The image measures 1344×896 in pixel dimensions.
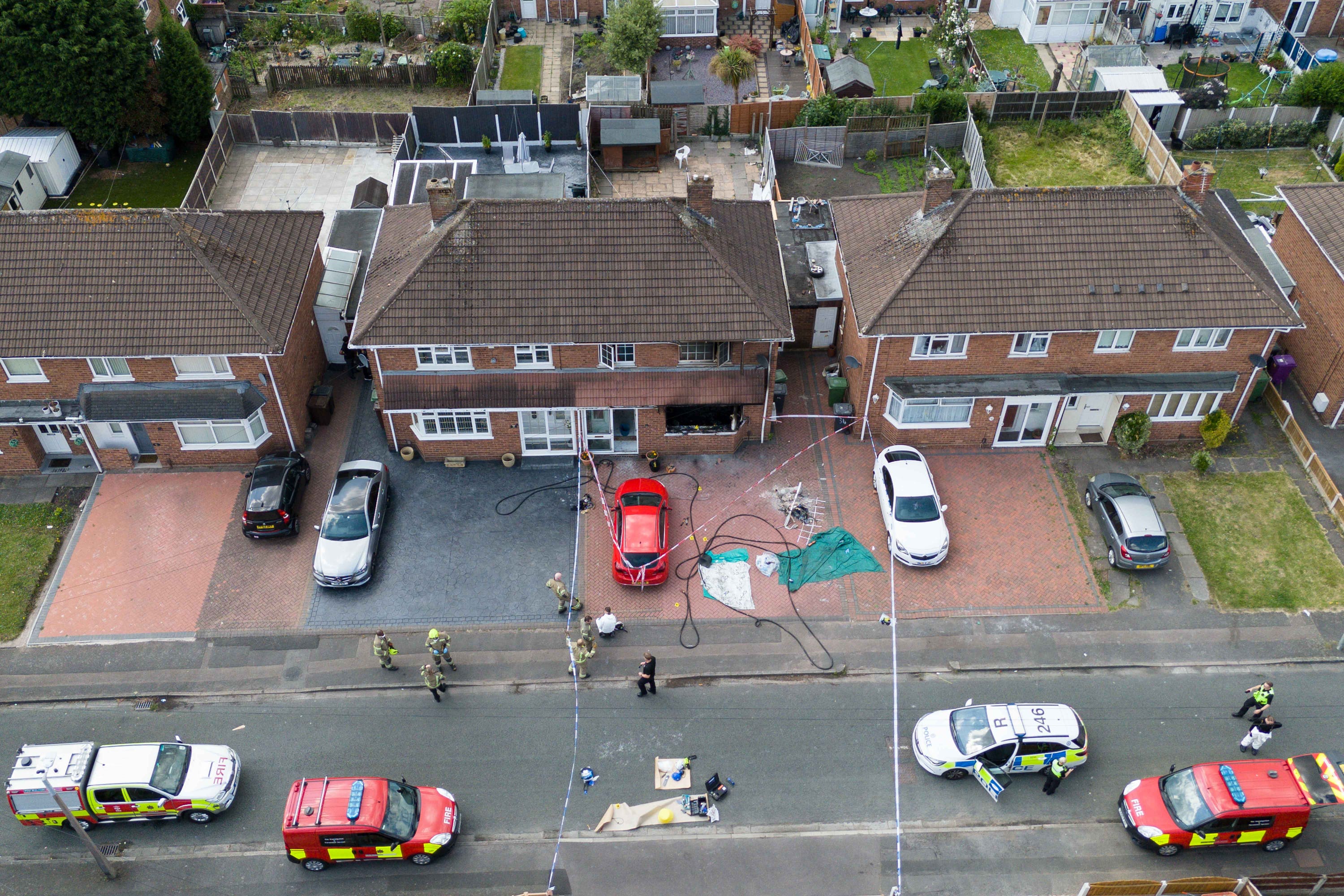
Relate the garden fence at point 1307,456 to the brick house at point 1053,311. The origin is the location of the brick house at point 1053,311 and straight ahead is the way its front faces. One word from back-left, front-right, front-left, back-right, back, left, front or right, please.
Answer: left

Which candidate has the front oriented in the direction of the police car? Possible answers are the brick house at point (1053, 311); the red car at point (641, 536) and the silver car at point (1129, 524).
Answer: the brick house

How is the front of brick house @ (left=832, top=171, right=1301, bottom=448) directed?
toward the camera

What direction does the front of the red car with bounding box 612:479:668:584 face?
away from the camera

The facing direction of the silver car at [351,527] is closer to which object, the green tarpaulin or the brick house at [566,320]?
the green tarpaulin

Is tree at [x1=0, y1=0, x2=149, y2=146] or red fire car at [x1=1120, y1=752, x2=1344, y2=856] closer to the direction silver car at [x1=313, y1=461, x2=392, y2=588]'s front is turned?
the red fire car

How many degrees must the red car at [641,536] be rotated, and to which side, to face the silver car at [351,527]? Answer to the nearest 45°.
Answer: approximately 90° to its left

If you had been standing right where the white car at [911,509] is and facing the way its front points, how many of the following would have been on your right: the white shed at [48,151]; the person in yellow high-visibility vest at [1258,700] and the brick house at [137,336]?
2

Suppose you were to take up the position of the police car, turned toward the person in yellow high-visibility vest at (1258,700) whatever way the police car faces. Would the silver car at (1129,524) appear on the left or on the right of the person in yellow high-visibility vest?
left

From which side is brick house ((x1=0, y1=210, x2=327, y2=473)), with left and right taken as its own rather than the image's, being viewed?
front

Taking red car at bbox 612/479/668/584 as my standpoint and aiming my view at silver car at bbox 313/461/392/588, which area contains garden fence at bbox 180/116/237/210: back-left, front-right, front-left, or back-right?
front-right

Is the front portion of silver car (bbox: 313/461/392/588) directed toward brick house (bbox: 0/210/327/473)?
no

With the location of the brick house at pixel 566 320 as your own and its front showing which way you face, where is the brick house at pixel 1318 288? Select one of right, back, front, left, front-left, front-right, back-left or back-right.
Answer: left

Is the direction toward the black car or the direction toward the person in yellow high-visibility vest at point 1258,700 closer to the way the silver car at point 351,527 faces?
the person in yellow high-visibility vest

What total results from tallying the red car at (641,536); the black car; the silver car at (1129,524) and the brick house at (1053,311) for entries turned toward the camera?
1
